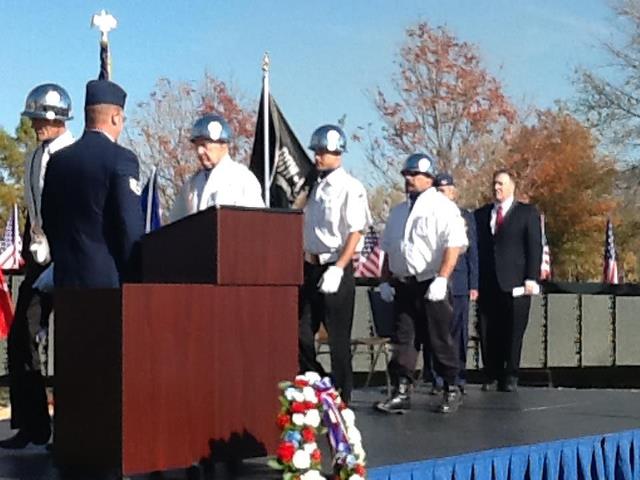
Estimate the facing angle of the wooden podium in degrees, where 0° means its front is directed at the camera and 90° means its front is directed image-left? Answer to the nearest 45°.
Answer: approximately 315°

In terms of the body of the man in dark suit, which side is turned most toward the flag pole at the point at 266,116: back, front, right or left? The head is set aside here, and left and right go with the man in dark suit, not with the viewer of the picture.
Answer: right

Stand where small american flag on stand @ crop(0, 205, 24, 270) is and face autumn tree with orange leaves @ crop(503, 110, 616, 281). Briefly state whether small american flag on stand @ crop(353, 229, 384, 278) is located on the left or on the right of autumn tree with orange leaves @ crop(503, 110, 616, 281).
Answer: right

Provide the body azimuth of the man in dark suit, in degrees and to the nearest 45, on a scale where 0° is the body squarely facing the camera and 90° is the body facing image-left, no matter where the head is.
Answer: approximately 45°

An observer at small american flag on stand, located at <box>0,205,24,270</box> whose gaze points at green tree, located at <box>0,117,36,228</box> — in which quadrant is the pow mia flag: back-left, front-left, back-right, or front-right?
back-right

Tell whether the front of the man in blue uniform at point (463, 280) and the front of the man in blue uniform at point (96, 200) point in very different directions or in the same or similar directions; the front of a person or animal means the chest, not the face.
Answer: very different directions

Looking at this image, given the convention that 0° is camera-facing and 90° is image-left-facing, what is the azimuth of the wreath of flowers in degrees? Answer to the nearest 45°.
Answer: approximately 315°

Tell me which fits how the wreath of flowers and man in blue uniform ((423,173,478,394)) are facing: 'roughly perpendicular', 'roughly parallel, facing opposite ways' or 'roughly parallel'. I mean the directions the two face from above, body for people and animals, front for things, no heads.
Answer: roughly perpendicular
